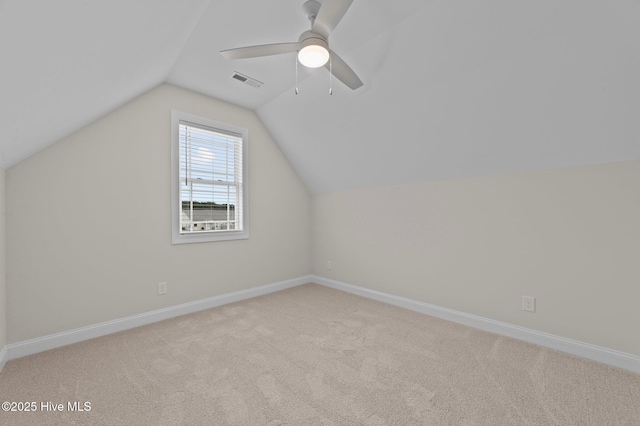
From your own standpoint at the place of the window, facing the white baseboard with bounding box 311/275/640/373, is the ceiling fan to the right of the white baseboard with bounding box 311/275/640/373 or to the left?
right

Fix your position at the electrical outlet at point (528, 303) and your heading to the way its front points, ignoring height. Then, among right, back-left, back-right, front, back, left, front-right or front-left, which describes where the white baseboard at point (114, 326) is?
front

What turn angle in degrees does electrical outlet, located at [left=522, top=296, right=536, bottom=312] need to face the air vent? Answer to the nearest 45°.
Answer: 0° — it already faces it

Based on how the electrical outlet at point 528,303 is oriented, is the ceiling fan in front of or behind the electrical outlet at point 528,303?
in front

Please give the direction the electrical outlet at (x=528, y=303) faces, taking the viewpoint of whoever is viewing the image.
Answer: facing the viewer and to the left of the viewer
